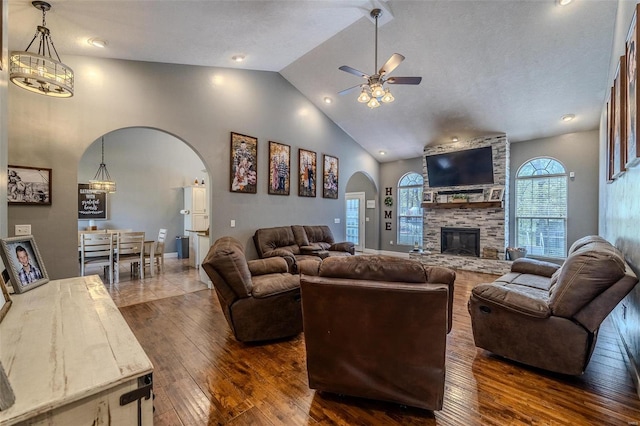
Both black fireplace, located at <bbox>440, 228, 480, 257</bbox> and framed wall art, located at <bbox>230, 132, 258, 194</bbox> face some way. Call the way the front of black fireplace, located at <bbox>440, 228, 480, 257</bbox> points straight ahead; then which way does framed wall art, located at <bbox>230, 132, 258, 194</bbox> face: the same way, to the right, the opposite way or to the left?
to the left

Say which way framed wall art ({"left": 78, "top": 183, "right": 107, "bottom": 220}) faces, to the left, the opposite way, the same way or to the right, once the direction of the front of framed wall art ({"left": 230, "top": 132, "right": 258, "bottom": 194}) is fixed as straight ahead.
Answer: the same way

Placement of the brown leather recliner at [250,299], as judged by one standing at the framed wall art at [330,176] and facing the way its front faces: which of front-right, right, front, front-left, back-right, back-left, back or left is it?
front-right

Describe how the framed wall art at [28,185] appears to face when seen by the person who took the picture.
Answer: facing the viewer

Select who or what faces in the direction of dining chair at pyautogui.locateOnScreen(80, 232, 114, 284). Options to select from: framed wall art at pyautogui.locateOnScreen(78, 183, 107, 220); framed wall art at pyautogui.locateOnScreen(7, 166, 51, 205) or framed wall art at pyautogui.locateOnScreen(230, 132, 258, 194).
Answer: framed wall art at pyautogui.locateOnScreen(78, 183, 107, 220)

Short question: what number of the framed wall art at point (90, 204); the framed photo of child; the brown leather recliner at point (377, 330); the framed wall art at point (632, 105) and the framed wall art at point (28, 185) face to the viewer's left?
1

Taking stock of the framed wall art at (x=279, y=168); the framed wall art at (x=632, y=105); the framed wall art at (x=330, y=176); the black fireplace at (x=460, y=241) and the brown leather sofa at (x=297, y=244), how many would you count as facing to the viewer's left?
1

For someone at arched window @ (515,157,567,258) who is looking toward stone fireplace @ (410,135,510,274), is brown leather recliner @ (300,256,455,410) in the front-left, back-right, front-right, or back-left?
front-left

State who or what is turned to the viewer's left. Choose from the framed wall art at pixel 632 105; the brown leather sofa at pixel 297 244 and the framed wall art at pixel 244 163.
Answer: the framed wall art at pixel 632 105

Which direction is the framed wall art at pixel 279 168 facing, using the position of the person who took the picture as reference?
facing the viewer and to the right of the viewer

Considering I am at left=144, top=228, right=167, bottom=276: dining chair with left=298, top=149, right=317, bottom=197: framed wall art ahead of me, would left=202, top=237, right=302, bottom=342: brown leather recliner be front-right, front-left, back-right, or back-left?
front-right

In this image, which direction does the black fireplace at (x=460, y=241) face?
toward the camera

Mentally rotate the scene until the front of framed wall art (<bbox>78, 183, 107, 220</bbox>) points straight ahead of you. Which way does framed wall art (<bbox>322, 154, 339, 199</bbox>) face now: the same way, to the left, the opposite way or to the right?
the same way

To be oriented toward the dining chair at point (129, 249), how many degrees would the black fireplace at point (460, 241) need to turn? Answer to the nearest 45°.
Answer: approximately 45° to its right

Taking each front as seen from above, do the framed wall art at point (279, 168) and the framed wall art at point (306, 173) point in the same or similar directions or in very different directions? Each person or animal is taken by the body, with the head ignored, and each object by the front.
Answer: same or similar directions

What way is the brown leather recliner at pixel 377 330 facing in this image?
away from the camera

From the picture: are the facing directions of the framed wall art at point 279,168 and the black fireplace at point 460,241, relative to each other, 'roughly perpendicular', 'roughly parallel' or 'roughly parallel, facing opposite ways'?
roughly perpendicular

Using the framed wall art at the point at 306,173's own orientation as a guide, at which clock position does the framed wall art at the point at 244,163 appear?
the framed wall art at the point at 244,163 is roughly at 3 o'clock from the framed wall art at the point at 306,173.

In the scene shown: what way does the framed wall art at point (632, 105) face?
to the viewer's left

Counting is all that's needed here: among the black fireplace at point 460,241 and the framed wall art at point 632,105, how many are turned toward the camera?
1
